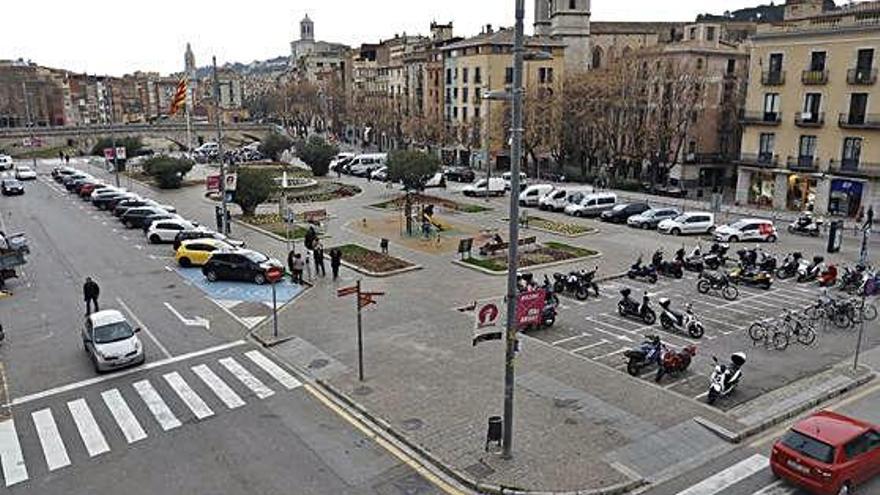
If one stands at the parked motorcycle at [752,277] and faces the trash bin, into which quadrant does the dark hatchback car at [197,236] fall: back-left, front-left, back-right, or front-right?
front-right

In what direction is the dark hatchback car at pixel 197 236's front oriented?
to the viewer's right

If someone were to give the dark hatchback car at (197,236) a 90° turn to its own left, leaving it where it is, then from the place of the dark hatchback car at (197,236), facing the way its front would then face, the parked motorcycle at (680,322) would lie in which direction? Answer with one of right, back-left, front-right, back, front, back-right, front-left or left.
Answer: back-right

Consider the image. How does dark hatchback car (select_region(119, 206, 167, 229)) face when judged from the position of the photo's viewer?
facing to the right of the viewer

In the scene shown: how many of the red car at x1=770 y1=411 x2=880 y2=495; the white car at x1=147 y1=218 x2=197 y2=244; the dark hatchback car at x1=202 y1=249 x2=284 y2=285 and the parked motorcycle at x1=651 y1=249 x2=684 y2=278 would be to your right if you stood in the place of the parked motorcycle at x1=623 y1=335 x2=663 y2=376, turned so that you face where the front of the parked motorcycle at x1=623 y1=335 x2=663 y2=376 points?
1

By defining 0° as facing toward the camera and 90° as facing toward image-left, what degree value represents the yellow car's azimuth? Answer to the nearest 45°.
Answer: approximately 270°
